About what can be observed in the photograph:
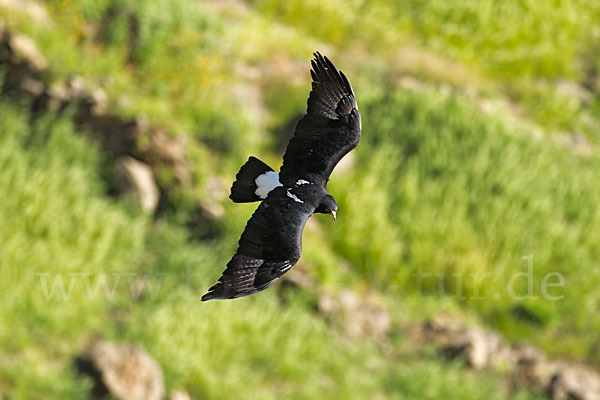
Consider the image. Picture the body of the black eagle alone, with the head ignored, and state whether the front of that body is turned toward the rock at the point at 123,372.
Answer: no

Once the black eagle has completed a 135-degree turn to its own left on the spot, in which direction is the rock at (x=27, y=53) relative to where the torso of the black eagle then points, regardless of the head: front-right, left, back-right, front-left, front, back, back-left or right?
front

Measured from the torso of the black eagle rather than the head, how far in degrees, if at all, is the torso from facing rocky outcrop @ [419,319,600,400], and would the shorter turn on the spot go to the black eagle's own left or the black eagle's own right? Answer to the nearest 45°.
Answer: approximately 45° to the black eagle's own left

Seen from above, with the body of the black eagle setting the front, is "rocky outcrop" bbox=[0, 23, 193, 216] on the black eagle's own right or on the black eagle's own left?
on the black eagle's own left

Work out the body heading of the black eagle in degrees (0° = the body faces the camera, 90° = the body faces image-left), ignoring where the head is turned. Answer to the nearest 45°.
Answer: approximately 270°

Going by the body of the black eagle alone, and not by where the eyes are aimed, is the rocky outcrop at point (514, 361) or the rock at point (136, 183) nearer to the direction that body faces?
the rocky outcrop
